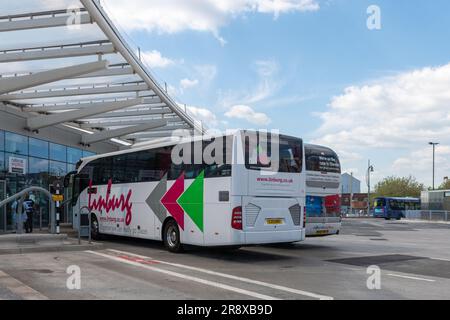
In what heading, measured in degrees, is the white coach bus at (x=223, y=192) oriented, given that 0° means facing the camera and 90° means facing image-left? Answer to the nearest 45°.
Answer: approximately 135°

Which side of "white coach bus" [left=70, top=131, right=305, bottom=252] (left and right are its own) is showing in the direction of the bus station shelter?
front

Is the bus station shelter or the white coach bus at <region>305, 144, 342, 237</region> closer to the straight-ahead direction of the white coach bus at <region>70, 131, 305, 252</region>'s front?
the bus station shelter

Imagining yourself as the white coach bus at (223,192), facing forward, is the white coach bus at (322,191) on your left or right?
on your right
